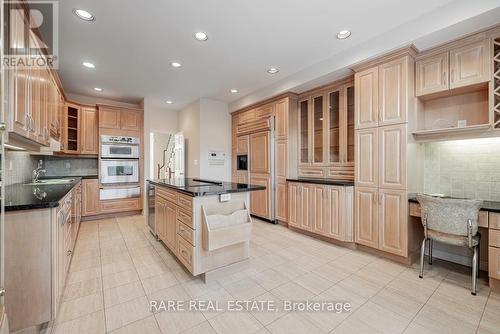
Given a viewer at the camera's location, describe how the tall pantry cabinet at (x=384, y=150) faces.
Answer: facing the viewer and to the left of the viewer

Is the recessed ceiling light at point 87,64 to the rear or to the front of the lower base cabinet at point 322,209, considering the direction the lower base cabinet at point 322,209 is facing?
to the front

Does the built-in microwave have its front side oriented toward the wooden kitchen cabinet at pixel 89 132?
no

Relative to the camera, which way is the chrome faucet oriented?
to the viewer's right

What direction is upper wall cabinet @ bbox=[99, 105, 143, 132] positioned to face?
toward the camera

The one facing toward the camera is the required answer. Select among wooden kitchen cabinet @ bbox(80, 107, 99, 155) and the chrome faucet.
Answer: the wooden kitchen cabinet

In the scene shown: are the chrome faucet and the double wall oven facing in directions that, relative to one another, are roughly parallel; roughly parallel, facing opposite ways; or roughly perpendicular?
roughly perpendicular

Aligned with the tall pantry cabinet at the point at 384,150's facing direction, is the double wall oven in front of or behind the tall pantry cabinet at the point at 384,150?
in front

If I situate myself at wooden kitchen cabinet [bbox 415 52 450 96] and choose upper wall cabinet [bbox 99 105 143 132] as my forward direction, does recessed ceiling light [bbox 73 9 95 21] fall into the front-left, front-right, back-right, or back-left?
front-left

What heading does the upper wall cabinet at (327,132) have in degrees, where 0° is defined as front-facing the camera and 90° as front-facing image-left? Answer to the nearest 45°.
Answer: approximately 45°

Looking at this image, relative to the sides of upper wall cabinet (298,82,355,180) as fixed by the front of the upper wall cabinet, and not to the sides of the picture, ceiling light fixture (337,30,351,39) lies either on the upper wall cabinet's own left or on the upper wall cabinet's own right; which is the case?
on the upper wall cabinet's own left

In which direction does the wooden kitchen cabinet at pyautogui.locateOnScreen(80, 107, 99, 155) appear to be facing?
toward the camera

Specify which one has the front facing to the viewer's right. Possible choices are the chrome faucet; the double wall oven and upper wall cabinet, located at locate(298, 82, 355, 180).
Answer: the chrome faucet
